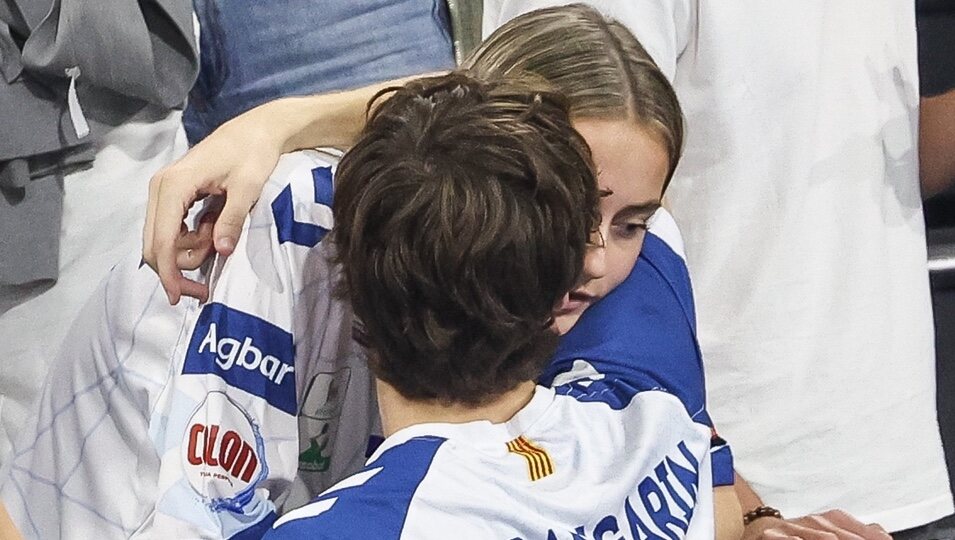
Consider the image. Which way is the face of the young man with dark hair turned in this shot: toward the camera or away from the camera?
away from the camera

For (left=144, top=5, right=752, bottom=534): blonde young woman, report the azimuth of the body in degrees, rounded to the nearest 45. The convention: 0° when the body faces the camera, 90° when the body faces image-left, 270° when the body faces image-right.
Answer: approximately 0°
